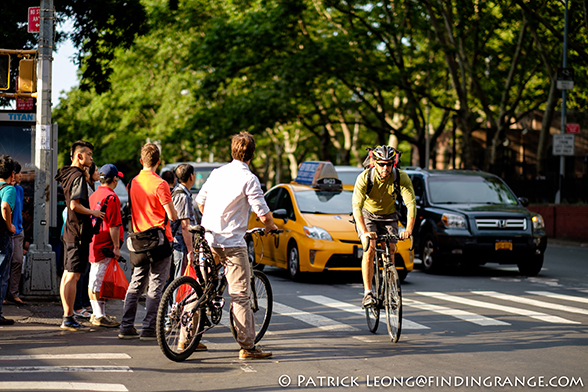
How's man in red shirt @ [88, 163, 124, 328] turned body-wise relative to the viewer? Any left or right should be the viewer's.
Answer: facing to the right of the viewer

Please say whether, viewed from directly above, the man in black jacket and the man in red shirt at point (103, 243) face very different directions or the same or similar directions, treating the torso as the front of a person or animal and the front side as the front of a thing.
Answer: same or similar directions

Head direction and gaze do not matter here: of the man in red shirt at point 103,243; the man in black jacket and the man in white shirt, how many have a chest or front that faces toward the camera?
0

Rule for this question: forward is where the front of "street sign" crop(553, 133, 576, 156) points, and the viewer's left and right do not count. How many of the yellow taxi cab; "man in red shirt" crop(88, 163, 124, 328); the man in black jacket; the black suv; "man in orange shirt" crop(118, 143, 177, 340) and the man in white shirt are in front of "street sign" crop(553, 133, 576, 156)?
6

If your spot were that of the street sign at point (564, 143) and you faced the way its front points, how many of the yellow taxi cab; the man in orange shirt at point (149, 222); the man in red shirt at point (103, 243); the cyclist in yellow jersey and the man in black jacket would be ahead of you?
5

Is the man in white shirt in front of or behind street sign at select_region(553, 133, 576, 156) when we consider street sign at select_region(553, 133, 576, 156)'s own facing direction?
in front

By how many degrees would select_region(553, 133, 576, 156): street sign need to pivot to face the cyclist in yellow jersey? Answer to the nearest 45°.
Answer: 0° — it already faces them

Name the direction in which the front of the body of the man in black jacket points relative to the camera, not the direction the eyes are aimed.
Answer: to the viewer's right

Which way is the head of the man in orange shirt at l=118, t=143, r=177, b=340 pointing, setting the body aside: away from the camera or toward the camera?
away from the camera

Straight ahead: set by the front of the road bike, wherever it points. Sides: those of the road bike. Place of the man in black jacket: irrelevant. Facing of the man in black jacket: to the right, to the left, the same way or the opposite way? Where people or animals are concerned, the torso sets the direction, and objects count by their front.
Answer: to the left

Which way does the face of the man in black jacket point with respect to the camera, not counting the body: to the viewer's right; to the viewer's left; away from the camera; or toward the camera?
to the viewer's right

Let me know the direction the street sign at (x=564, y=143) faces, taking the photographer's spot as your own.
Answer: facing the viewer

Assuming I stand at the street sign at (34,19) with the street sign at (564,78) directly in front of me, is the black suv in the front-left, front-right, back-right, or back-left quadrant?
front-right
